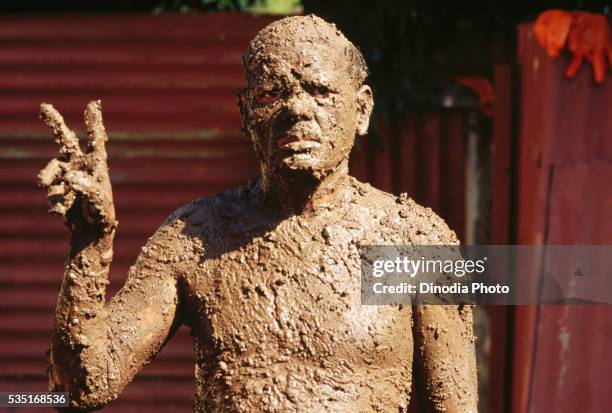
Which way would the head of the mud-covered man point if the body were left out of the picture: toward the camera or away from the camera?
toward the camera

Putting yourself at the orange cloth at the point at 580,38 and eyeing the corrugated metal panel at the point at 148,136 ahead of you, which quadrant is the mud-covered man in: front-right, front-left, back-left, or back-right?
front-left

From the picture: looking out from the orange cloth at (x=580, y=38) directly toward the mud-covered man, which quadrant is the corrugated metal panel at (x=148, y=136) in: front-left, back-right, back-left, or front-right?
front-right

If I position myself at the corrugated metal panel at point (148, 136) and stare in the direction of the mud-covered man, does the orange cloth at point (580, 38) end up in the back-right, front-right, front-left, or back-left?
front-left

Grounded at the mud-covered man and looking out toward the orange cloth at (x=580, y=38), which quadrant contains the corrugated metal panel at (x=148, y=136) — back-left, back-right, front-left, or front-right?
front-left

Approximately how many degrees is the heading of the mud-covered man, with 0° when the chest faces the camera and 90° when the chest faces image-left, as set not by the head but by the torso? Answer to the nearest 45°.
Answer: approximately 0°

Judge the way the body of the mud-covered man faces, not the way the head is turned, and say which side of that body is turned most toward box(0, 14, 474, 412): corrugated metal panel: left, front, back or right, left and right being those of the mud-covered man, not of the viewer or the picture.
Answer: back

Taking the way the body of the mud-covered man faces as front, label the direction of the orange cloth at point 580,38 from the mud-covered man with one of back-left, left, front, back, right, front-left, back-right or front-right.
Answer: back-left
